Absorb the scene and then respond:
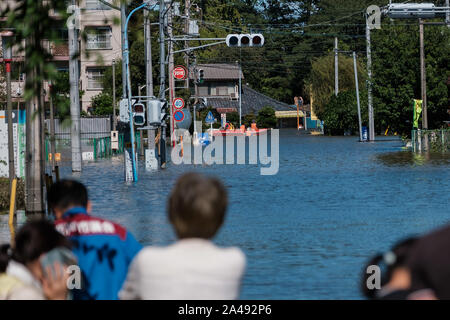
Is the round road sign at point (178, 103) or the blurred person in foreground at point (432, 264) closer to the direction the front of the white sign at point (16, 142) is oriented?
the blurred person in foreground

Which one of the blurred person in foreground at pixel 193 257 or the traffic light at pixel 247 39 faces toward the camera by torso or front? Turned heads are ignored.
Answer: the traffic light

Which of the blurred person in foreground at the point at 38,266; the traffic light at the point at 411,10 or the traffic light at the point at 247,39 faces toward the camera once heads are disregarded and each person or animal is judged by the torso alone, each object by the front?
the traffic light at the point at 247,39

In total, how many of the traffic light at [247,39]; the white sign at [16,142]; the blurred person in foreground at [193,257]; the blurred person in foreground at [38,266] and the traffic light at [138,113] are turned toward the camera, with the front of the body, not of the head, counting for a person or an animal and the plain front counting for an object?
3

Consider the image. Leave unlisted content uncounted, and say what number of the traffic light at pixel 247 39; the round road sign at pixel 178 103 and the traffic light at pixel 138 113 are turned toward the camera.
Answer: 3

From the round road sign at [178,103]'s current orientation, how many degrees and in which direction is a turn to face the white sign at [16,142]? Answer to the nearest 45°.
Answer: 0° — it already faces it

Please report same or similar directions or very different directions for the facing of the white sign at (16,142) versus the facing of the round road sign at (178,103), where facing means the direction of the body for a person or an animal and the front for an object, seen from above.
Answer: same or similar directions

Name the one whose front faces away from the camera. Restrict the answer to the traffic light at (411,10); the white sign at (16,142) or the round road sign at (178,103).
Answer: the traffic light

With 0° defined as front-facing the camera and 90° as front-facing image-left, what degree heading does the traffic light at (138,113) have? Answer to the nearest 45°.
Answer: approximately 0°

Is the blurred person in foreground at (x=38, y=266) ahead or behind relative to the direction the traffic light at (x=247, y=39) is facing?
ahead

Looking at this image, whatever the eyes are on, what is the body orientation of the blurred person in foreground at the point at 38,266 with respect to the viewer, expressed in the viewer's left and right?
facing away from the viewer and to the right of the viewer

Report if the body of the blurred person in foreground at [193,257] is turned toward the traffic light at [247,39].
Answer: yes

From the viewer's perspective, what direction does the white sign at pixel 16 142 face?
toward the camera

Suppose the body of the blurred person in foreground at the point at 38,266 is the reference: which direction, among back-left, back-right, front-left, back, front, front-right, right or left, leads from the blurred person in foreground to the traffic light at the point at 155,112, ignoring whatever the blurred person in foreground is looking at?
front-left

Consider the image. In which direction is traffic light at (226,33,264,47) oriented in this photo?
toward the camera

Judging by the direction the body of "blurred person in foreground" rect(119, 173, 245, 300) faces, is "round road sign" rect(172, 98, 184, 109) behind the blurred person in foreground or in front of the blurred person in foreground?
in front

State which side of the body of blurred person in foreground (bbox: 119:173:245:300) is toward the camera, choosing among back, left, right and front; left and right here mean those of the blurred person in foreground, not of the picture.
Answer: back

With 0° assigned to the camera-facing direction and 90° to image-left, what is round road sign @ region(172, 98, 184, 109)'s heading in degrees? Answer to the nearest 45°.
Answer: approximately 0°
